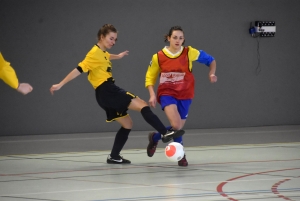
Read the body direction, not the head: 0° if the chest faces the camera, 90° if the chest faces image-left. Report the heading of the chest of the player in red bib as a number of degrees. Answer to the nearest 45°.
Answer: approximately 0°

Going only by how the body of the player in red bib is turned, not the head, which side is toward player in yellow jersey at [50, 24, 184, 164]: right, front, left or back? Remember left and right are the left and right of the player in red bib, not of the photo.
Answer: right

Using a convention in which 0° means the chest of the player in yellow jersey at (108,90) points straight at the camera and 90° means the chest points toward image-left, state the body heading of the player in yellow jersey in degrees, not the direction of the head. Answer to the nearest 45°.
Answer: approximately 270°

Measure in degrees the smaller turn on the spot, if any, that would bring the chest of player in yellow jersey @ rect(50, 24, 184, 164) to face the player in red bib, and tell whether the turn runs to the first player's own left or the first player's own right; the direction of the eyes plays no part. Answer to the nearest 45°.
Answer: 0° — they already face them

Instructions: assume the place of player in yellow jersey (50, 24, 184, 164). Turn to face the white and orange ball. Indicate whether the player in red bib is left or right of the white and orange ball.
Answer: left

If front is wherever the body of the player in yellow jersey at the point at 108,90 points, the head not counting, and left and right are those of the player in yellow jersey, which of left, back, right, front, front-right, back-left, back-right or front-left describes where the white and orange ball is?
front-right

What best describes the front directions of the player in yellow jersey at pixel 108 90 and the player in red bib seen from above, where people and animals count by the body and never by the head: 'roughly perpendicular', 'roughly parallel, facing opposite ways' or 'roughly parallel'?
roughly perpendicular

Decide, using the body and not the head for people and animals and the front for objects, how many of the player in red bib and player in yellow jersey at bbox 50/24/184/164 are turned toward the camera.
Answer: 1
